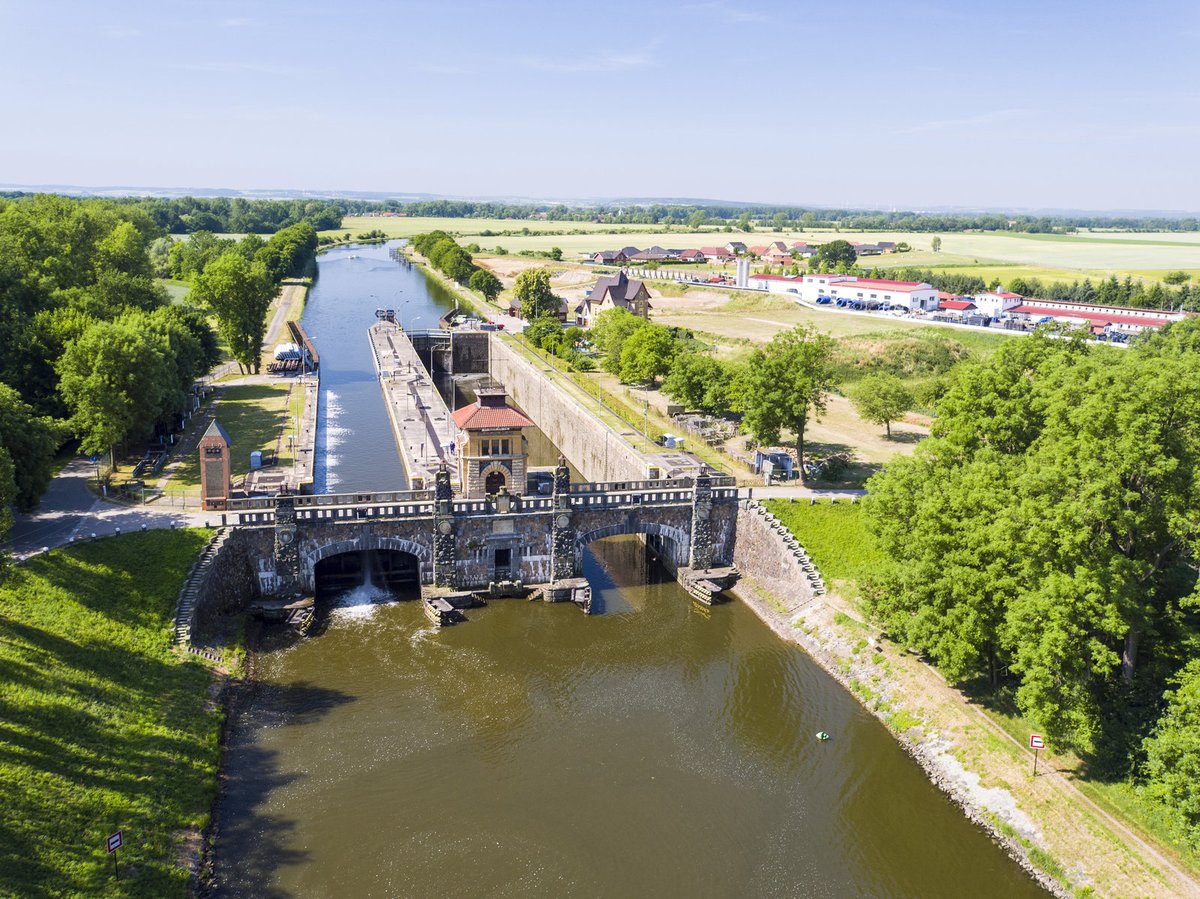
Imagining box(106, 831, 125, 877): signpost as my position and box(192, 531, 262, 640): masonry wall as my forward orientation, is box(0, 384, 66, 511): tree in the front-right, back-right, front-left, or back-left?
front-left

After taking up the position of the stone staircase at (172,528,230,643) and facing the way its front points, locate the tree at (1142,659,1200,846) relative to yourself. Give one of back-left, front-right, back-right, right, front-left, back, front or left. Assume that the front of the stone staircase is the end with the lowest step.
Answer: front-left

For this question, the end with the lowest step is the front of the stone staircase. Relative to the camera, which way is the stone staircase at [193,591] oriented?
toward the camera

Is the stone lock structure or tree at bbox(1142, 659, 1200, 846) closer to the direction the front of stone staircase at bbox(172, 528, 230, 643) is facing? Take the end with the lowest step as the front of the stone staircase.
the tree

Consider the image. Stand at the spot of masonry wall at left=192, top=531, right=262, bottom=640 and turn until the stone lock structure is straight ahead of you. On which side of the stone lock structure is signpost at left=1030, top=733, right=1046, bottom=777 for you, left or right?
right

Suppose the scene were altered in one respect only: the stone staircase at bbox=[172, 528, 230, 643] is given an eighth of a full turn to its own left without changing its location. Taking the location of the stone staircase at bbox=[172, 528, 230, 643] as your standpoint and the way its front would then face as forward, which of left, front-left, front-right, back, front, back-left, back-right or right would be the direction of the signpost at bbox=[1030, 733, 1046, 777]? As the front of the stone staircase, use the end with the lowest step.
front

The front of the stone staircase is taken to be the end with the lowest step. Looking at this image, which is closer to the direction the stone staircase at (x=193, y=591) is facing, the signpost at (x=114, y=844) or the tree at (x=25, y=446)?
the signpost

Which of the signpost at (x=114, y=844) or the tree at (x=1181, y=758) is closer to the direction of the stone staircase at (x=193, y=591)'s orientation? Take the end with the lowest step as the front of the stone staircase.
the signpost

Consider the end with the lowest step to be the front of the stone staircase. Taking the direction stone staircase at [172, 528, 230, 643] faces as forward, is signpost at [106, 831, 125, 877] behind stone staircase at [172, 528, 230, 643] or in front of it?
in front

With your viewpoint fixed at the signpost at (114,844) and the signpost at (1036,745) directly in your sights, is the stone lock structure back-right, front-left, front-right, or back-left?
front-left
